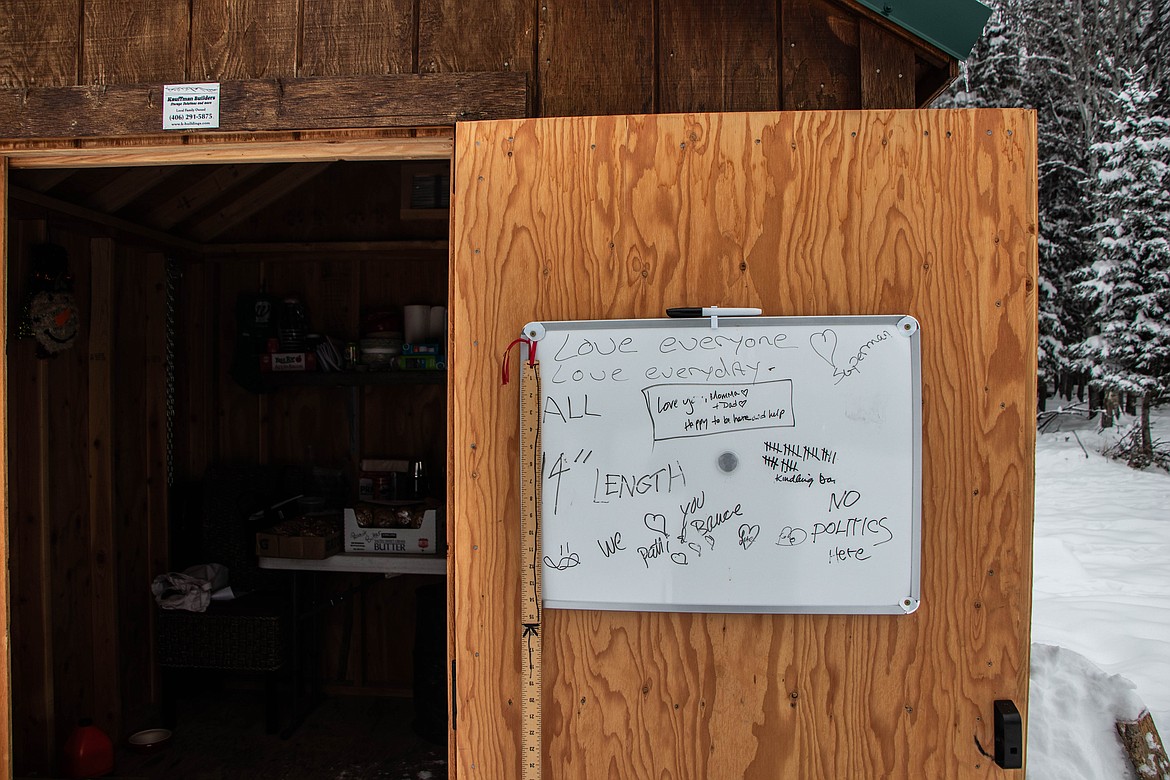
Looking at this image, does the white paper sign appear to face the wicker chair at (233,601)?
no

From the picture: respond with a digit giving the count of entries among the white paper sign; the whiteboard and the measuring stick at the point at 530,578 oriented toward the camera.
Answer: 3

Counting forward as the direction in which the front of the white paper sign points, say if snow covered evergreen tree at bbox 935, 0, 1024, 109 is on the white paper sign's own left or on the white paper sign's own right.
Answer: on the white paper sign's own left

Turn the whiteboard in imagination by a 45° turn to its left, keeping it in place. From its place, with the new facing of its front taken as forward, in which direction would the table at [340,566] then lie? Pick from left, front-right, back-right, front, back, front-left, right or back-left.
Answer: back

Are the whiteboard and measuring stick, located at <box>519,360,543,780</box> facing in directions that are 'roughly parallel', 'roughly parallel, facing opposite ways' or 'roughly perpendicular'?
roughly parallel

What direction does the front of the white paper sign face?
toward the camera

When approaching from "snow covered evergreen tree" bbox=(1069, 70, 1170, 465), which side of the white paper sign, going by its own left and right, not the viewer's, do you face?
left

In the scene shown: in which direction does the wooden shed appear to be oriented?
toward the camera

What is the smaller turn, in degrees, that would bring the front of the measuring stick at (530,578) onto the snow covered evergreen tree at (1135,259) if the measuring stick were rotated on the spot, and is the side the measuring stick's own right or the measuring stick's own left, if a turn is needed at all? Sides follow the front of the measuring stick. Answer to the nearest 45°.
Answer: approximately 135° to the measuring stick's own left
